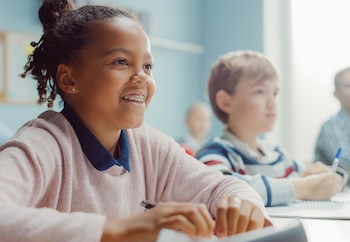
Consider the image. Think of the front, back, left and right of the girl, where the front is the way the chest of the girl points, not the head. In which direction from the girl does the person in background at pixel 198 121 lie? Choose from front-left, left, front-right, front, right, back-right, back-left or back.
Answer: back-left

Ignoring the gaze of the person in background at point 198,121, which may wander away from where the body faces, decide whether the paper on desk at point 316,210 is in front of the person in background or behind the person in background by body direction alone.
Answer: in front

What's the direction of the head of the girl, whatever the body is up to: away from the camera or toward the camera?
toward the camera

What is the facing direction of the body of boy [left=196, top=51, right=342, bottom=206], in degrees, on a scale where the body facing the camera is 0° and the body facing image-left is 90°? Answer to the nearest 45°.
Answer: approximately 315°

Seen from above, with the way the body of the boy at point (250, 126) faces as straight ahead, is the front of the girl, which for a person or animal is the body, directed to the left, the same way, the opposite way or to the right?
the same way

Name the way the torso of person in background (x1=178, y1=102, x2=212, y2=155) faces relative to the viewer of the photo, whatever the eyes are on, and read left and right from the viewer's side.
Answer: facing the viewer and to the right of the viewer
